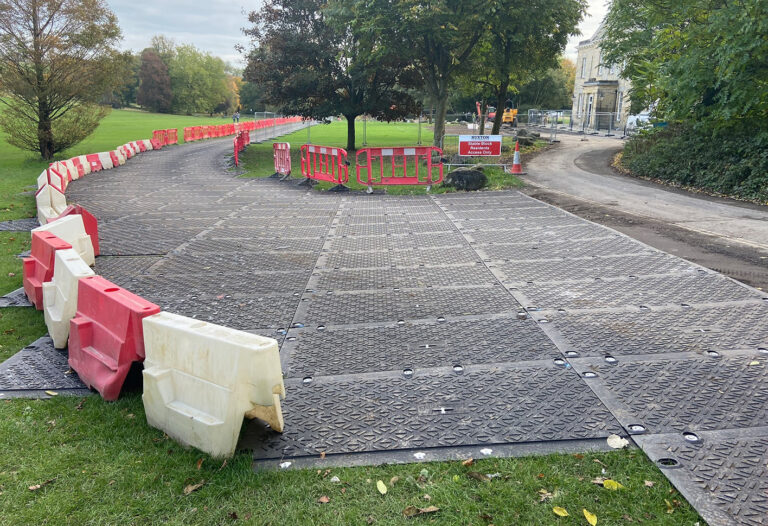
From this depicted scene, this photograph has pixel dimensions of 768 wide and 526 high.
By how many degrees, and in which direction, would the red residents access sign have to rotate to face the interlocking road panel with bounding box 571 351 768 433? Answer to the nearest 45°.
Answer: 0° — it already faces it

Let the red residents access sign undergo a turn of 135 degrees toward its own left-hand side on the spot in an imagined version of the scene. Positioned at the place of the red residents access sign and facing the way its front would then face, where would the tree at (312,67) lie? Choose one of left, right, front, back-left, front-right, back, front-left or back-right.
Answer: left

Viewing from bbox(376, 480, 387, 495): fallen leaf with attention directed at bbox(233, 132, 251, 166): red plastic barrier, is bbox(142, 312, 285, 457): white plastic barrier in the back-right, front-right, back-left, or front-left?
front-left

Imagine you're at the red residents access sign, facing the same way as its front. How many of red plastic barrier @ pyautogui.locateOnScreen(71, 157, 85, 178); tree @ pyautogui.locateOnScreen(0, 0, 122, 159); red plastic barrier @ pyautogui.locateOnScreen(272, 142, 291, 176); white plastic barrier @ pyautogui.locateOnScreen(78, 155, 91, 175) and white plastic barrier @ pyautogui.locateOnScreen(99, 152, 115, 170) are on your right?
5

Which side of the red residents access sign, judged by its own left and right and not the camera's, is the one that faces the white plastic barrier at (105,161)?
right

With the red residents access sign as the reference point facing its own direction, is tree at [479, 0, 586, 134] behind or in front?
behind

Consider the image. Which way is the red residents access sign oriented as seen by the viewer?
toward the camera

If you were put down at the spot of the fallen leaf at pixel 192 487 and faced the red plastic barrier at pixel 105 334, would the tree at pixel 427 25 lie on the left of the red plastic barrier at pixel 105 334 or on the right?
right

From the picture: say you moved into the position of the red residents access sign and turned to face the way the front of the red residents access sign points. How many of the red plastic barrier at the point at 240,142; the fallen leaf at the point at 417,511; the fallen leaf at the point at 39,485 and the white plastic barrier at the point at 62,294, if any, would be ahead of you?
3

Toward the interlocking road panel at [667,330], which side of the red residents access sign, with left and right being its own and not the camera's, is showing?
front

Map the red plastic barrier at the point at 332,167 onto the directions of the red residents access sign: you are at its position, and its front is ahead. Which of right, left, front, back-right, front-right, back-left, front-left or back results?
front-right

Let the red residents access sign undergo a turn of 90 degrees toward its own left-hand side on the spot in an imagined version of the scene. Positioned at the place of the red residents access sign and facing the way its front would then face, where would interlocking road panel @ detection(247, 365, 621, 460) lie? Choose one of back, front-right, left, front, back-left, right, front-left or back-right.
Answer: right

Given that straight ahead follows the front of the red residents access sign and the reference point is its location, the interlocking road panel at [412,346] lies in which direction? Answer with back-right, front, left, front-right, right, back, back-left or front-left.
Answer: front

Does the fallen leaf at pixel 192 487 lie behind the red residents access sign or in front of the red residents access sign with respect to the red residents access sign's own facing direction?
in front

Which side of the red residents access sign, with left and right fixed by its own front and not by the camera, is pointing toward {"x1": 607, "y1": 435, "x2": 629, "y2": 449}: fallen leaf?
front

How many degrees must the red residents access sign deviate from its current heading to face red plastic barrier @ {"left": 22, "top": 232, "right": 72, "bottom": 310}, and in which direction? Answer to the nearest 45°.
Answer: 0° — it already faces it

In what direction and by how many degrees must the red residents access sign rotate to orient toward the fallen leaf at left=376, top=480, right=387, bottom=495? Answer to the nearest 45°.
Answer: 0° — it already faces it

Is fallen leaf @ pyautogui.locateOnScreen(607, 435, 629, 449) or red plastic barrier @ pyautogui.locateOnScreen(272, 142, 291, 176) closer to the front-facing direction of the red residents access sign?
the fallen leaf

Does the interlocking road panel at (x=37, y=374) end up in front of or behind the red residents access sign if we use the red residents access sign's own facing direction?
in front

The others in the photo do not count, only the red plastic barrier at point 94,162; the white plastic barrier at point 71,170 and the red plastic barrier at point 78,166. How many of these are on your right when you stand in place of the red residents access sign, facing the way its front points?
3

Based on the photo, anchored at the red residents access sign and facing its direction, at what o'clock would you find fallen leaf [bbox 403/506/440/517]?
The fallen leaf is roughly at 12 o'clock from the red residents access sign.
